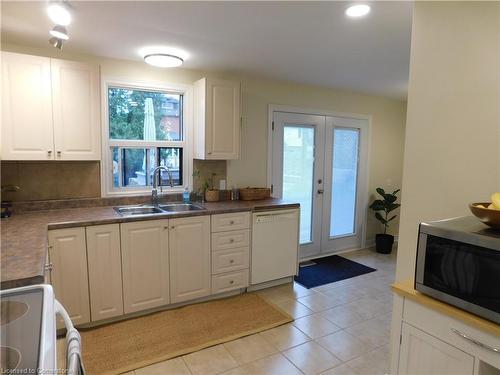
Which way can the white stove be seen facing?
to the viewer's right

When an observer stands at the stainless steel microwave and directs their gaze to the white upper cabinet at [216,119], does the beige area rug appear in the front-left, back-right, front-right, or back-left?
front-left

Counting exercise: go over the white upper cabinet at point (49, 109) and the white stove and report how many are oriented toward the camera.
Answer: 1

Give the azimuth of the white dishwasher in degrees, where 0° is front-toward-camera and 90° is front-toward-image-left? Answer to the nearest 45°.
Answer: approximately 315°

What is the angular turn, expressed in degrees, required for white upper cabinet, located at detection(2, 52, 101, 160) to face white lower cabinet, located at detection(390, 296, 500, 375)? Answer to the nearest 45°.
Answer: approximately 45° to its left

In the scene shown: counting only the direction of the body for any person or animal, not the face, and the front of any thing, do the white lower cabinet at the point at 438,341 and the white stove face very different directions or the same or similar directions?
very different directions

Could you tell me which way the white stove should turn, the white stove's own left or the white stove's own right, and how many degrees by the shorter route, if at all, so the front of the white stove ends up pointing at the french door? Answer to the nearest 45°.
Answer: approximately 45° to the white stove's own left

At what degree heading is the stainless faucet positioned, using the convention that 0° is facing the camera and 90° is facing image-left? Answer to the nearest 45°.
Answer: approximately 315°

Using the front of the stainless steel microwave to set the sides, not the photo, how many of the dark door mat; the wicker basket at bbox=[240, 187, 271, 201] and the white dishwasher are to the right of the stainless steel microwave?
3

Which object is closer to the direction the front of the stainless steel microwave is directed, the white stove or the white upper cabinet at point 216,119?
the white stove

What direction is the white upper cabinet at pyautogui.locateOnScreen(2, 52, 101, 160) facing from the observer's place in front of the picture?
facing the viewer

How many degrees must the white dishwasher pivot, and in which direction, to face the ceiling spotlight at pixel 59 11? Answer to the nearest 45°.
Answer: approximately 90° to its right

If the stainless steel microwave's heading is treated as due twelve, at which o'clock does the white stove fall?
The white stove is roughly at 12 o'clock from the stainless steel microwave.

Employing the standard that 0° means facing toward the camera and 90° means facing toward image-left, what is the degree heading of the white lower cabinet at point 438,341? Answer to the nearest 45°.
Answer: approximately 45°
